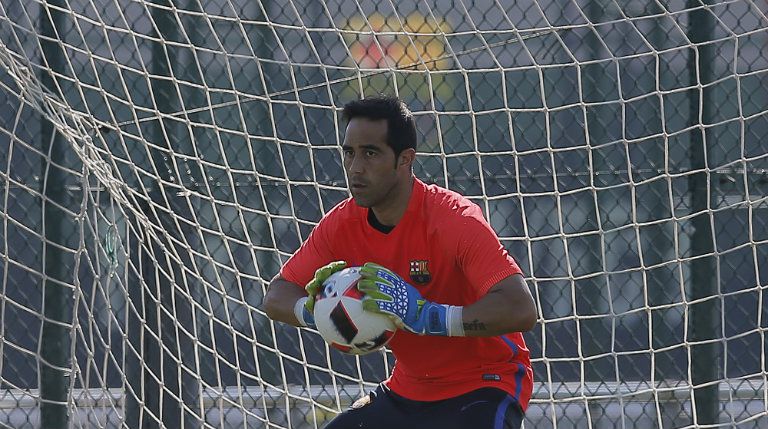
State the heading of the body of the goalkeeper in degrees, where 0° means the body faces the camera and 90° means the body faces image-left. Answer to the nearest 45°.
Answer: approximately 45°

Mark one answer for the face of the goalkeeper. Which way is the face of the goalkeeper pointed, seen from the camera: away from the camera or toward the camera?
toward the camera
